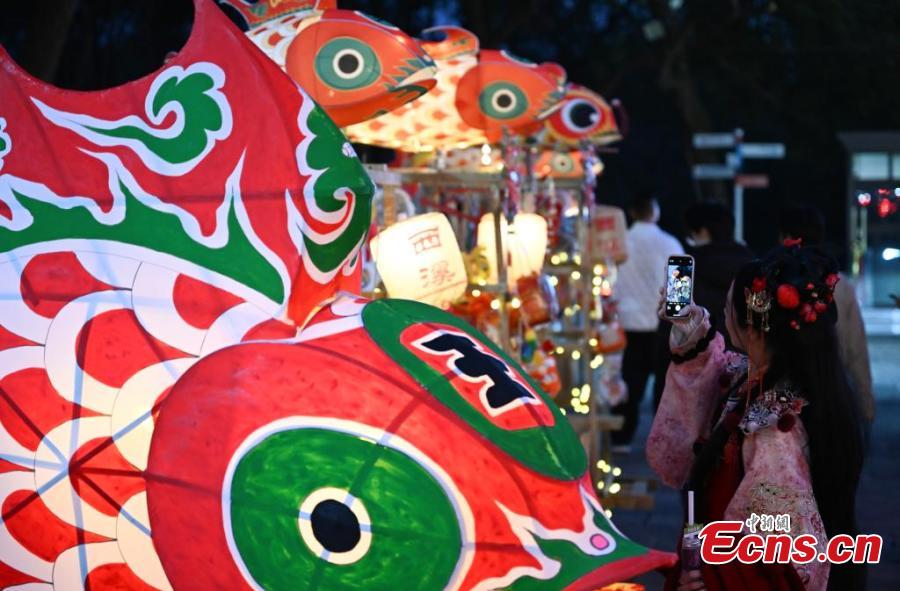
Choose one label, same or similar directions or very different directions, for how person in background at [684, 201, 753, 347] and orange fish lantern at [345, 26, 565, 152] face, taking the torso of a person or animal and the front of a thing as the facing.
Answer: very different directions

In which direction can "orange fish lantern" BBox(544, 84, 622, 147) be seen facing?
to the viewer's right

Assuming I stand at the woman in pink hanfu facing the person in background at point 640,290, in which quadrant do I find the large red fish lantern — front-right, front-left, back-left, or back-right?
back-left

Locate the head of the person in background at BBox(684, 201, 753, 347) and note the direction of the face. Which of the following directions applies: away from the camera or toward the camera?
away from the camera

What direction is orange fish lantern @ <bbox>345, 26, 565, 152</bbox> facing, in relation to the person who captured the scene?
facing to the right of the viewer
